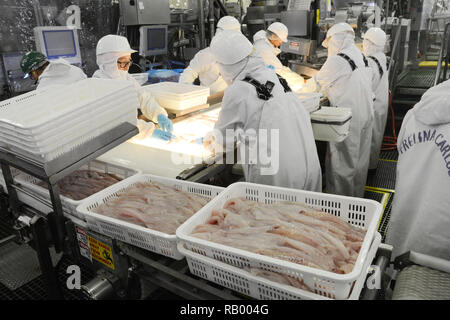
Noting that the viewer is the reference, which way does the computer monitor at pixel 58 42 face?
facing the viewer and to the right of the viewer

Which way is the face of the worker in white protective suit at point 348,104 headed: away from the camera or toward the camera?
away from the camera

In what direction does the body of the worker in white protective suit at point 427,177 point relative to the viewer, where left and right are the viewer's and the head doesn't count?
facing away from the viewer

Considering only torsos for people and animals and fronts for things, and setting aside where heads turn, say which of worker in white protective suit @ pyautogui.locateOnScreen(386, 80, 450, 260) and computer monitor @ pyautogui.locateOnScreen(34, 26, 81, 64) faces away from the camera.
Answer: the worker in white protective suit

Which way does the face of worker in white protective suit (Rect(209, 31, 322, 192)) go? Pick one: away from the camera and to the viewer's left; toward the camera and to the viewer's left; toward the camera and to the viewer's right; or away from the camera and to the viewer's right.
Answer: away from the camera and to the viewer's left

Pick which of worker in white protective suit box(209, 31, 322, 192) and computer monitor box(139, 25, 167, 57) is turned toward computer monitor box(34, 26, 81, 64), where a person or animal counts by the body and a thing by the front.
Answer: the worker in white protective suit

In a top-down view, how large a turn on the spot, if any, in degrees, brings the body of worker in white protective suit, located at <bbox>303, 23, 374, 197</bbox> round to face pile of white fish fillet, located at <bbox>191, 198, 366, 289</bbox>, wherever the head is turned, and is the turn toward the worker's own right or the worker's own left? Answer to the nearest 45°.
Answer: approximately 135° to the worker's own left

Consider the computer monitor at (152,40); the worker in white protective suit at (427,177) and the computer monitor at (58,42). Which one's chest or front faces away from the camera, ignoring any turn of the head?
the worker in white protective suit
